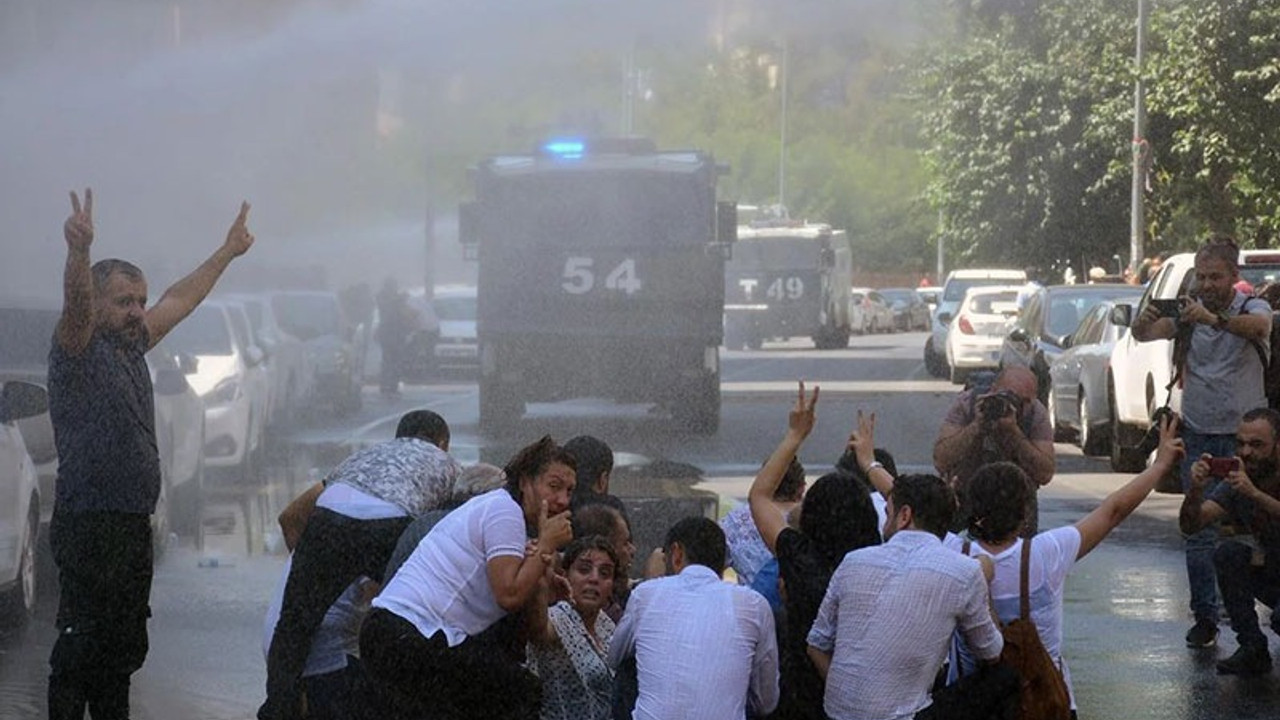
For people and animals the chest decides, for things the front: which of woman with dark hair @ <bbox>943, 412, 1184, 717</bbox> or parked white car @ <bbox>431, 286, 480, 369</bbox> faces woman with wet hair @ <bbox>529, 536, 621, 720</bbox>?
the parked white car

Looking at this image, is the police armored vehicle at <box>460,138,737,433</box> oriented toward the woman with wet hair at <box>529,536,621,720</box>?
yes

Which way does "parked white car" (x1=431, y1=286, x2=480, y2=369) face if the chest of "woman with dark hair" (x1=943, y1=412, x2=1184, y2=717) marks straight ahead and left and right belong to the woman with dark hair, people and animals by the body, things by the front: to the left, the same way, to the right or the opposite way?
the opposite way

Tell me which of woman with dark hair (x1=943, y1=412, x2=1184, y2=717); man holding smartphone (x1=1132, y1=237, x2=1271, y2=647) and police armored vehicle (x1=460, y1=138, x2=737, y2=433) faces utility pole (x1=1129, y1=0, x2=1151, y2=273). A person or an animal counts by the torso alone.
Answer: the woman with dark hair

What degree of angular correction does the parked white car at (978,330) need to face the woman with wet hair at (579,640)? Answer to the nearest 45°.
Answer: approximately 180°

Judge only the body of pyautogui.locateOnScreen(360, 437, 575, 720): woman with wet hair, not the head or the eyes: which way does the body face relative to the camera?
to the viewer's right

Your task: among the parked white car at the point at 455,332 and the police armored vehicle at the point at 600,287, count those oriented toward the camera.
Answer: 2

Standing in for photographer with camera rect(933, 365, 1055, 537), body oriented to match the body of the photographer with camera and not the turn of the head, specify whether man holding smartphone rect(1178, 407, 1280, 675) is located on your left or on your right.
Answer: on your left
